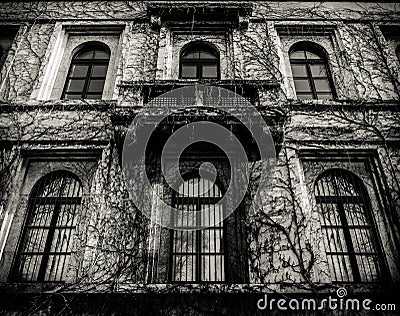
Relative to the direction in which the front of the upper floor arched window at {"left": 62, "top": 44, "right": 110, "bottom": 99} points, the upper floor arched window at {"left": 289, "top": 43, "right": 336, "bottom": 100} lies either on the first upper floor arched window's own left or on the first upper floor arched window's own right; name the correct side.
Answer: on the first upper floor arched window's own left

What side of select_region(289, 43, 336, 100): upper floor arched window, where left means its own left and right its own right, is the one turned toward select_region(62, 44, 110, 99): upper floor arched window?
right

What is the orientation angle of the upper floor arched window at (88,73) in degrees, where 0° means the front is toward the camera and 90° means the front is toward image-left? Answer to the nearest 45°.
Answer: approximately 0°

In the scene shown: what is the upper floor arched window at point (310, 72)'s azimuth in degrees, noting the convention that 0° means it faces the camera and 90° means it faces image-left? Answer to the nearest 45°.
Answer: approximately 0°

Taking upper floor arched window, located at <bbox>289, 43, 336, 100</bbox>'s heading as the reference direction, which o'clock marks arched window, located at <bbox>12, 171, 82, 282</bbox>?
The arched window is roughly at 2 o'clock from the upper floor arched window.

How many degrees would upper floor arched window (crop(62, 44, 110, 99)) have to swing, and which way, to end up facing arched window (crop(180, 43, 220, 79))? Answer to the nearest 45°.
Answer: approximately 45° to its left

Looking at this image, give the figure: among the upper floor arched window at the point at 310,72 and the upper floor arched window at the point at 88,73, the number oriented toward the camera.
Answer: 2
